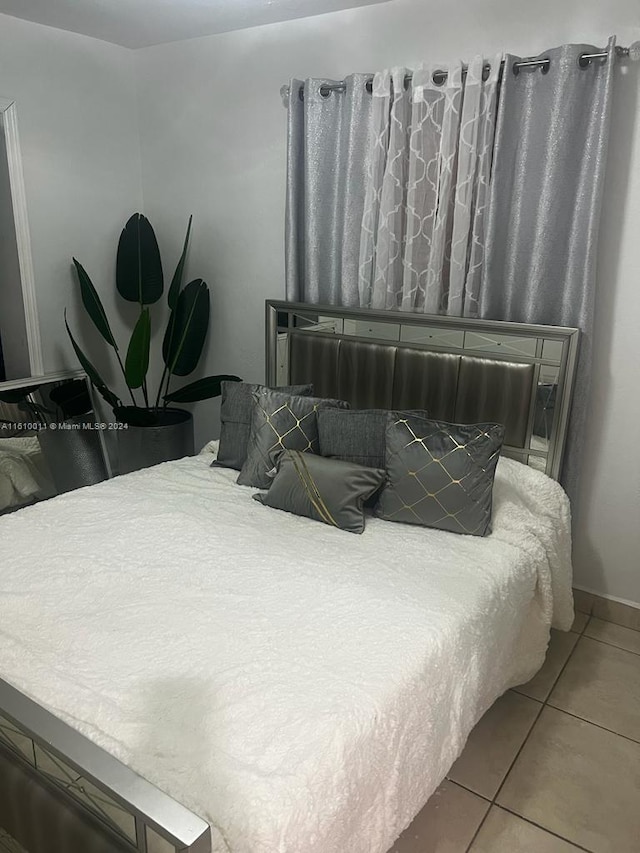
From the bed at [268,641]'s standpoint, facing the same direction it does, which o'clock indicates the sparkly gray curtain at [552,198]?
The sparkly gray curtain is roughly at 6 o'clock from the bed.

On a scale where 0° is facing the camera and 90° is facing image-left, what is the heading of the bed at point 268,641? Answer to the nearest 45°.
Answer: approximately 45°

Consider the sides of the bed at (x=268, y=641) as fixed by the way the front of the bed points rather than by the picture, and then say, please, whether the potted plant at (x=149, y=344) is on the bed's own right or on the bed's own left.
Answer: on the bed's own right
